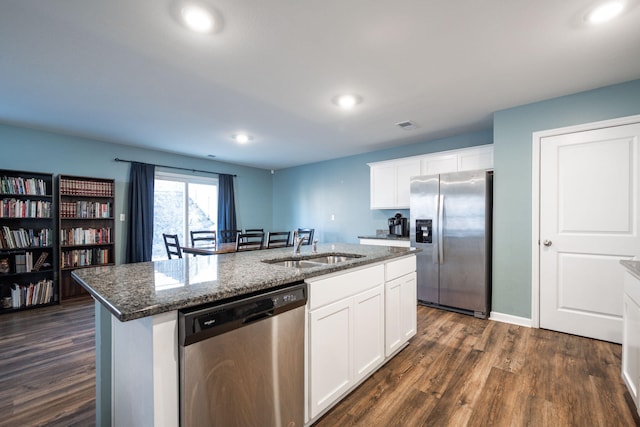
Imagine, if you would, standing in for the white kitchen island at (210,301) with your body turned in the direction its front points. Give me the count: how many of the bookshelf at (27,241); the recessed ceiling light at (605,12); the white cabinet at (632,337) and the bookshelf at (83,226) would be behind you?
2

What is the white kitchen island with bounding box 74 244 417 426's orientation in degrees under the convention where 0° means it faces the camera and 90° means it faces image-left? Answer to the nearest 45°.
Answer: approximately 315°

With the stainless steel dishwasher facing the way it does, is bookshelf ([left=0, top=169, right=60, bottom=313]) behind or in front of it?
behind

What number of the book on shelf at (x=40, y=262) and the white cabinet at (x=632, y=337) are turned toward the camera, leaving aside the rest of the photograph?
1

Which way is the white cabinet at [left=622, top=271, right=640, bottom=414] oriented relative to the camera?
to the viewer's left

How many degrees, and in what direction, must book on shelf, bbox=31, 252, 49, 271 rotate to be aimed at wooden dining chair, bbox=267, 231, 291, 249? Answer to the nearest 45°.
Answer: approximately 45° to its left

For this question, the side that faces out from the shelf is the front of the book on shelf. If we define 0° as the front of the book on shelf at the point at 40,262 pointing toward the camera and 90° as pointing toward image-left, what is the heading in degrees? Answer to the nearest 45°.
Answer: approximately 0°
